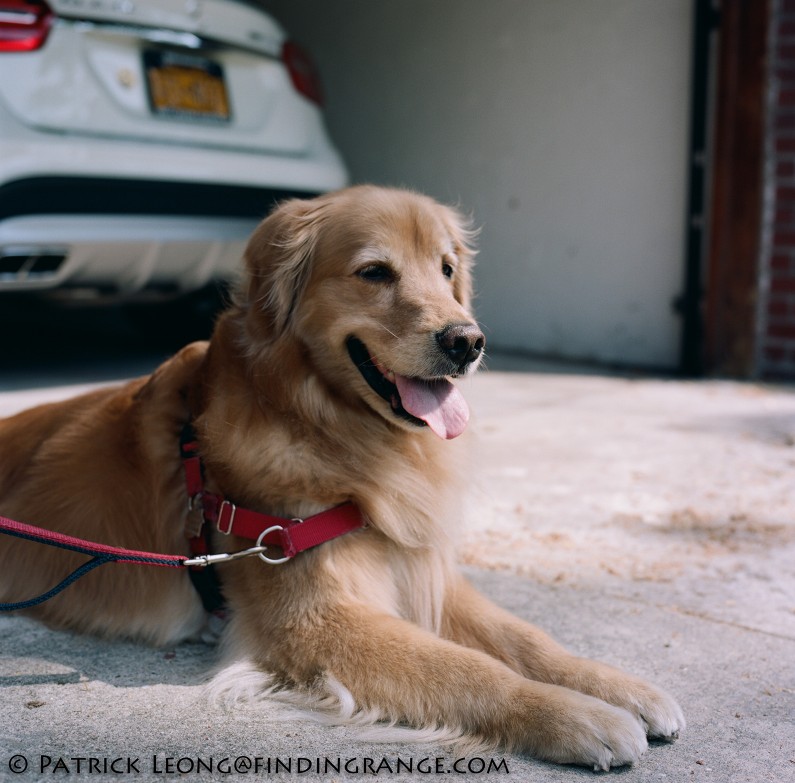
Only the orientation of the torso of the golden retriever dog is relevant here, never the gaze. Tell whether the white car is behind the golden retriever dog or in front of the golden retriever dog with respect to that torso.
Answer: behind

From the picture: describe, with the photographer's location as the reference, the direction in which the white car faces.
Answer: facing away from the viewer and to the left of the viewer

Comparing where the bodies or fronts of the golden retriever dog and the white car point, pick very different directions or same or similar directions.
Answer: very different directions

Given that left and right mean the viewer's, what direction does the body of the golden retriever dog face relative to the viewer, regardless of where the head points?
facing the viewer and to the right of the viewer

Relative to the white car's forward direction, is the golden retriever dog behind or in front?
behind
